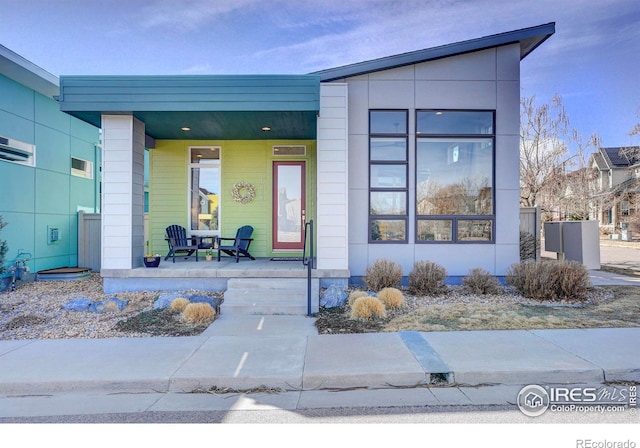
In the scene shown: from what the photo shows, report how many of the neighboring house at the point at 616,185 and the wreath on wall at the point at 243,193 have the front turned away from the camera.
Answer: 0

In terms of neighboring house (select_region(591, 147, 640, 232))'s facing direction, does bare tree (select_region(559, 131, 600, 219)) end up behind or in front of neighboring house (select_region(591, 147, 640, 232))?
in front

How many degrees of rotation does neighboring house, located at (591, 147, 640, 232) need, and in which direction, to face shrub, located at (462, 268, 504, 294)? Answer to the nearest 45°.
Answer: approximately 45° to its left

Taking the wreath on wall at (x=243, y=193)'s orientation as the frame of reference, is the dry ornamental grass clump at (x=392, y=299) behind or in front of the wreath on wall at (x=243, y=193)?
in front

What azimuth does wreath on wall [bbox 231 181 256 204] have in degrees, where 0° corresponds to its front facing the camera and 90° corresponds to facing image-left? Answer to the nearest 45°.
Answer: approximately 0°

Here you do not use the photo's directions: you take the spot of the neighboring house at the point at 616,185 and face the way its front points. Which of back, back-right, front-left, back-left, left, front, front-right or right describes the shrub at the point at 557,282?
front-left

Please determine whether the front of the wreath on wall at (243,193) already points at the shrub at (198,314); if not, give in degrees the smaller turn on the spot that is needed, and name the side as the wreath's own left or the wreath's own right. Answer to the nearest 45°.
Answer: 0° — it already faces it

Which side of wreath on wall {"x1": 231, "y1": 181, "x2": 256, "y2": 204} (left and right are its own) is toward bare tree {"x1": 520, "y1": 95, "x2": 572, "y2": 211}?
left

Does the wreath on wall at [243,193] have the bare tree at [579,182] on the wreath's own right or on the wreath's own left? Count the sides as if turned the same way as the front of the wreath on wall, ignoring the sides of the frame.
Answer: on the wreath's own left

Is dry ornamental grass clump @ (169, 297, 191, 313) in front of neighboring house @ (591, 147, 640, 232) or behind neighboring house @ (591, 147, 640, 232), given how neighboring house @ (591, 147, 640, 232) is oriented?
in front

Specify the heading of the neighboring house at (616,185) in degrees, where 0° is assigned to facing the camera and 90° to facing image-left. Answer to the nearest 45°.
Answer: approximately 45°
